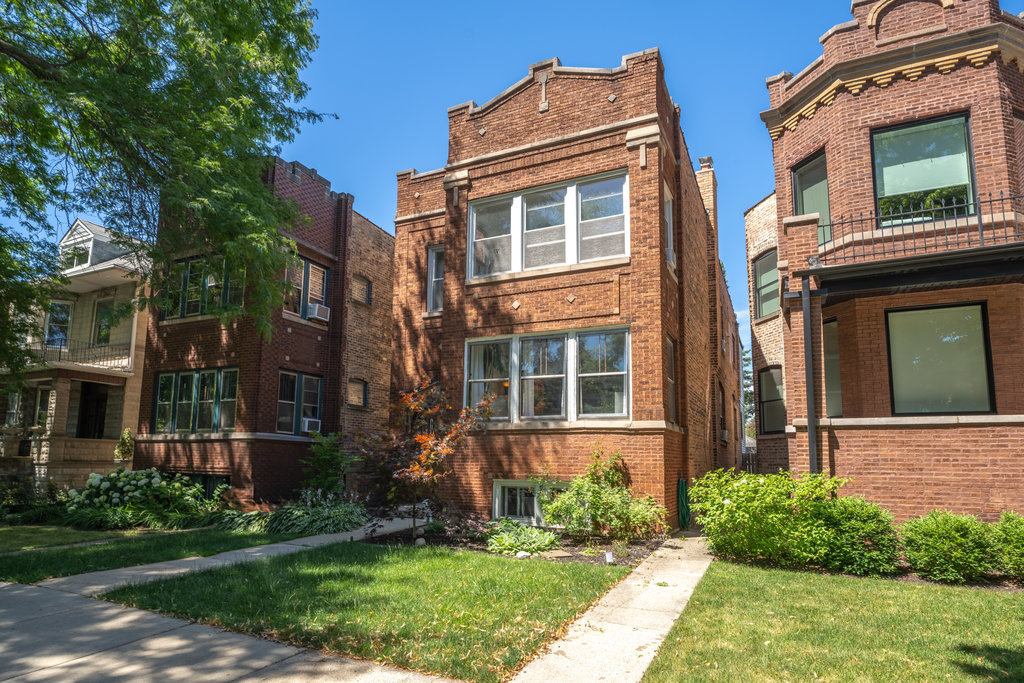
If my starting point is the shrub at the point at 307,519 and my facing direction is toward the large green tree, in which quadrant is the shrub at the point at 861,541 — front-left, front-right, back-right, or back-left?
back-left

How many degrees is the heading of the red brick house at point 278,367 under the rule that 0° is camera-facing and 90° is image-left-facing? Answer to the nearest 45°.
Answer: approximately 45°

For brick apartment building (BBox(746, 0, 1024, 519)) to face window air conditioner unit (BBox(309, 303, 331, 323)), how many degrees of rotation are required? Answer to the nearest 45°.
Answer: approximately 90° to its right

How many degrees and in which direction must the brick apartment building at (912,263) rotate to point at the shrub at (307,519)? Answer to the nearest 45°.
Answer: approximately 90° to its right

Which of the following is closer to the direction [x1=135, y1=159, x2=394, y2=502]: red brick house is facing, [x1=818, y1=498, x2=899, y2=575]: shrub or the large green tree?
the large green tree

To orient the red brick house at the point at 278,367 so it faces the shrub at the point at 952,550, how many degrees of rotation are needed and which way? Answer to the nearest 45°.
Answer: approximately 90° to its left

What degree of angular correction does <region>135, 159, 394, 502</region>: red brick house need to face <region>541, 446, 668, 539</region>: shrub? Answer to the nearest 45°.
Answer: approximately 90° to its left

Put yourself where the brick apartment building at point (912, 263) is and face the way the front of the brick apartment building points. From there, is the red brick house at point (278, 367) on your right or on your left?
on your right
